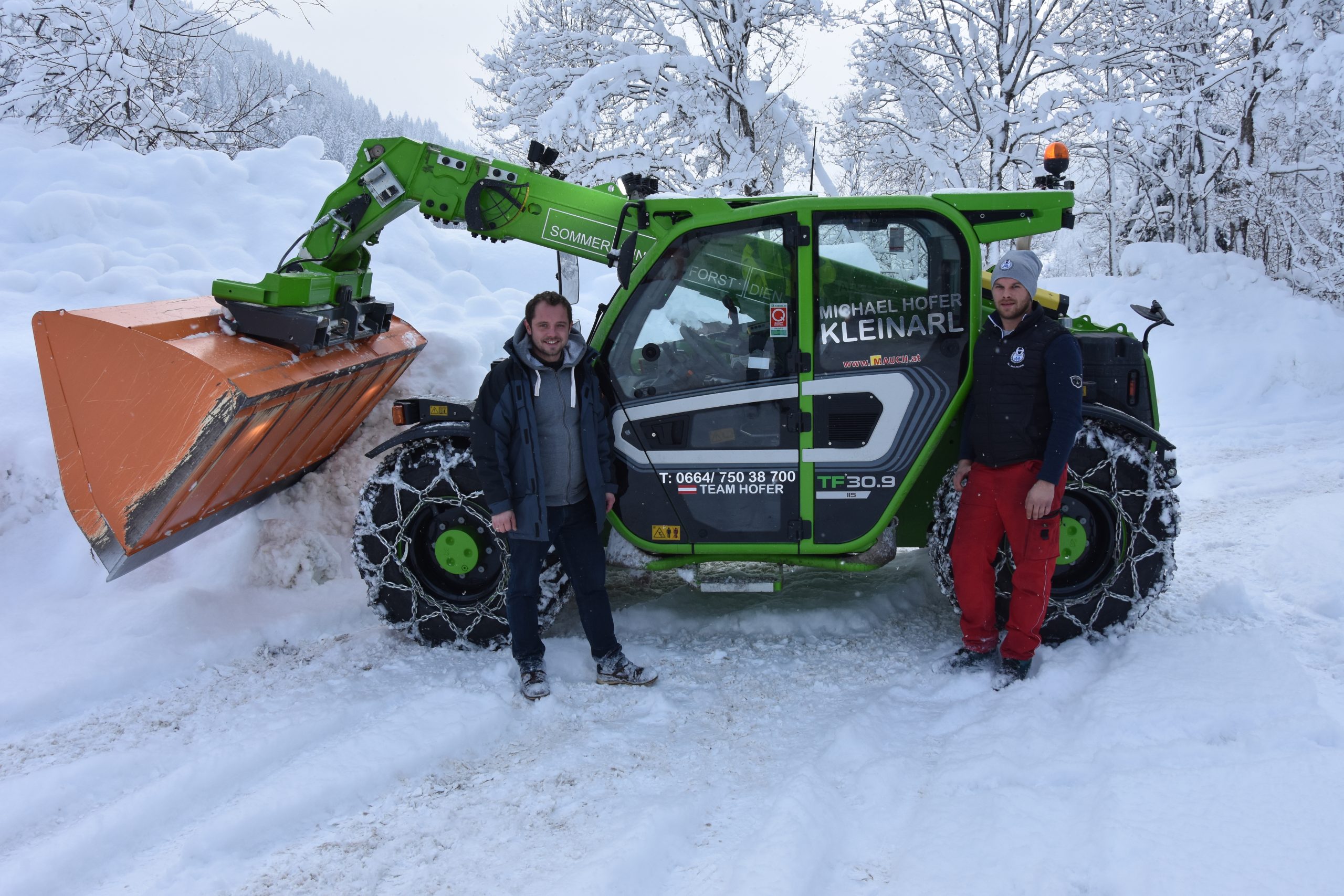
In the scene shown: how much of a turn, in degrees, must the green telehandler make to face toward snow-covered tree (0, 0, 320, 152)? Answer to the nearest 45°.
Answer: approximately 45° to its right

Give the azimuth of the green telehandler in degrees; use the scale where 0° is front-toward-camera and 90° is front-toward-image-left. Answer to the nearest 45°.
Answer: approximately 90°

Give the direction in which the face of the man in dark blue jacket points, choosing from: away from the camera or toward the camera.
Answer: toward the camera

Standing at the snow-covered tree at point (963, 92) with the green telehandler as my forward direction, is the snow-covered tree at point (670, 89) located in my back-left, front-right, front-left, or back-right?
front-right

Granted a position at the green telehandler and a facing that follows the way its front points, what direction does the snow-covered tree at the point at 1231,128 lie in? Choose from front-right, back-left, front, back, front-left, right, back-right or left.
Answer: back-right

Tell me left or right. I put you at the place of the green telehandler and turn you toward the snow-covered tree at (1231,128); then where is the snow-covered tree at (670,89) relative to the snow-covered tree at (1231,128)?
left

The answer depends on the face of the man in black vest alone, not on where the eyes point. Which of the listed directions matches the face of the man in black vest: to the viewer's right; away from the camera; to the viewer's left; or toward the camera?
toward the camera

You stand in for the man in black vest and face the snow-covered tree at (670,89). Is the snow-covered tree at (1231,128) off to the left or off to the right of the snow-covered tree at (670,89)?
right

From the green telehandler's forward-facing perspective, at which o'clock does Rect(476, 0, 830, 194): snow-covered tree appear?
The snow-covered tree is roughly at 3 o'clock from the green telehandler.

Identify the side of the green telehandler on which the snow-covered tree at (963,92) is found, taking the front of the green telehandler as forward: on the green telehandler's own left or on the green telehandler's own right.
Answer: on the green telehandler's own right
